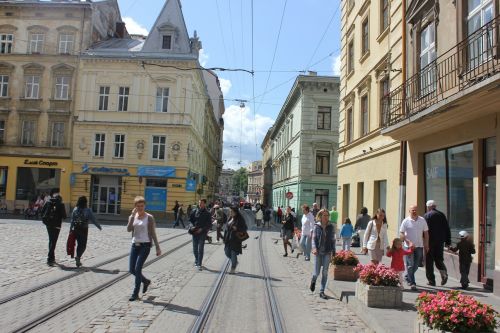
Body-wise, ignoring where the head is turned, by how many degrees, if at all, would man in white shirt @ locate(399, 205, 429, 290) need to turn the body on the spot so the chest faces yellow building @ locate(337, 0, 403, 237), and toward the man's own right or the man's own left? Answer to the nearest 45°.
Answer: approximately 180°

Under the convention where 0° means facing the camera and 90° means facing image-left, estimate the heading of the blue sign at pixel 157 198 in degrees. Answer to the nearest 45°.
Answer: approximately 0°

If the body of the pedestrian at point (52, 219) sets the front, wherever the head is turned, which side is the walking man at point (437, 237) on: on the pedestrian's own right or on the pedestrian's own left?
on the pedestrian's own right

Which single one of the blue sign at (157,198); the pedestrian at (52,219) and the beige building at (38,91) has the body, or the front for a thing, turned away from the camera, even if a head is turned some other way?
the pedestrian

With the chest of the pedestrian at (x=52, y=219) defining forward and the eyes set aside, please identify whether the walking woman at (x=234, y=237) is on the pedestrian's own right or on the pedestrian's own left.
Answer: on the pedestrian's own right

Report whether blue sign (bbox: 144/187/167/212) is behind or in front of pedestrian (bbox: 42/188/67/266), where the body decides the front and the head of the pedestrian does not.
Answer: in front

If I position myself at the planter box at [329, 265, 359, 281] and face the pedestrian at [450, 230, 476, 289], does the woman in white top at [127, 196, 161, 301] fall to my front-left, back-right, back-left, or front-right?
back-right

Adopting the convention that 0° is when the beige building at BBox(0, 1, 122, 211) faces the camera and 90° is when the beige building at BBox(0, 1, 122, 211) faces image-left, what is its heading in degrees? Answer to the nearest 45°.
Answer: approximately 0°

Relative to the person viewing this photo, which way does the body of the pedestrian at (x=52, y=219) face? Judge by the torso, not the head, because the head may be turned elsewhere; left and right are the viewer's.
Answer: facing away from the viewer

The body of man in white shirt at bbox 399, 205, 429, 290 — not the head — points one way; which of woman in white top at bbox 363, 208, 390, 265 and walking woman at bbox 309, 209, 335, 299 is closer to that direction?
the walking woman

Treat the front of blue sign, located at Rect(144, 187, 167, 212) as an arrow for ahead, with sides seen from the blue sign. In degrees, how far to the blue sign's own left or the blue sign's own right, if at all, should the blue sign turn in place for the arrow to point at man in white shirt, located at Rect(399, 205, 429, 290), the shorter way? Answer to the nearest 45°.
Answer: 0° — it already faces them

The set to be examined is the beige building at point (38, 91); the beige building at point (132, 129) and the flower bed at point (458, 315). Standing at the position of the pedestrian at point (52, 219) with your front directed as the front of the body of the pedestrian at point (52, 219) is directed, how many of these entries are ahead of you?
2

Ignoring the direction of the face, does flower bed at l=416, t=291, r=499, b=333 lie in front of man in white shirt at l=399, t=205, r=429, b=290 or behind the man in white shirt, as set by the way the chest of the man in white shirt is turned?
in front
